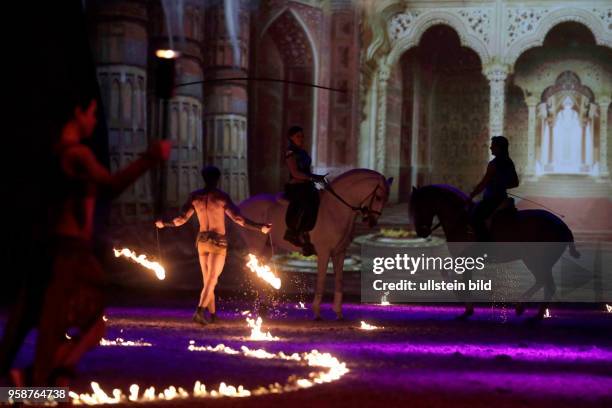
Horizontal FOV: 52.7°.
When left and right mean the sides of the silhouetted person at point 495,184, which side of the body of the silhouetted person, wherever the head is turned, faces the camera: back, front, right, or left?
left

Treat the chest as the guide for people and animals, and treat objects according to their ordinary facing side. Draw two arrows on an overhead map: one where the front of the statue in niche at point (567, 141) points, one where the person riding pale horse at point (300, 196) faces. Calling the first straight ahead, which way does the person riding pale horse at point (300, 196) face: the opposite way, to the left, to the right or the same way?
to the left

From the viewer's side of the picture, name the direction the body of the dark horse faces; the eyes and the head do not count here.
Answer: to the viewer's left

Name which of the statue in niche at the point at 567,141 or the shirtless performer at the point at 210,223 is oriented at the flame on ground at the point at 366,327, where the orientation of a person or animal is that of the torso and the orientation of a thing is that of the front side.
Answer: the statue in niche

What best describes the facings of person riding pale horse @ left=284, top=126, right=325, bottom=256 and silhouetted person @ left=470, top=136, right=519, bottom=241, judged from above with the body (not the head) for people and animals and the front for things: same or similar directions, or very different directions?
very different directions

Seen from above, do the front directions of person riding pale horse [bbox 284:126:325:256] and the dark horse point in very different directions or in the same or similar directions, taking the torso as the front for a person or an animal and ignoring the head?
very different directions

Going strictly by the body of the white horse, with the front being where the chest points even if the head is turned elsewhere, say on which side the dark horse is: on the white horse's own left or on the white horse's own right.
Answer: on the white horse's own left

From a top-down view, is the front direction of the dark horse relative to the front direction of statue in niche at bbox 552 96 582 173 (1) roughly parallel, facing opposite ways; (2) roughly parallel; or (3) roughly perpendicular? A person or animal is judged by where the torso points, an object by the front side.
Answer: roughly perpendicular

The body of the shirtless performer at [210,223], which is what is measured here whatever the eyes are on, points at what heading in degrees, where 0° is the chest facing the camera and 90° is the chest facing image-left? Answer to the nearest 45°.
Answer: approximately 180°

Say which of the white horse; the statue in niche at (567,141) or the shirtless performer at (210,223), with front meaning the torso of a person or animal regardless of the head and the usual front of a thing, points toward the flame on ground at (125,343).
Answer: the statue in niche

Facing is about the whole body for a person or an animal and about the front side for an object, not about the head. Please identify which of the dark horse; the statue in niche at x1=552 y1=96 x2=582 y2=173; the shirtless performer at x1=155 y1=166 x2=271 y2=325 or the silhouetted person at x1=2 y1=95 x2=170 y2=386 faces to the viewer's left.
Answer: the dark horse

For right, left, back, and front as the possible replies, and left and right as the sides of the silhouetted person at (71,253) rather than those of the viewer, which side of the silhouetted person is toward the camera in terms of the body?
right
